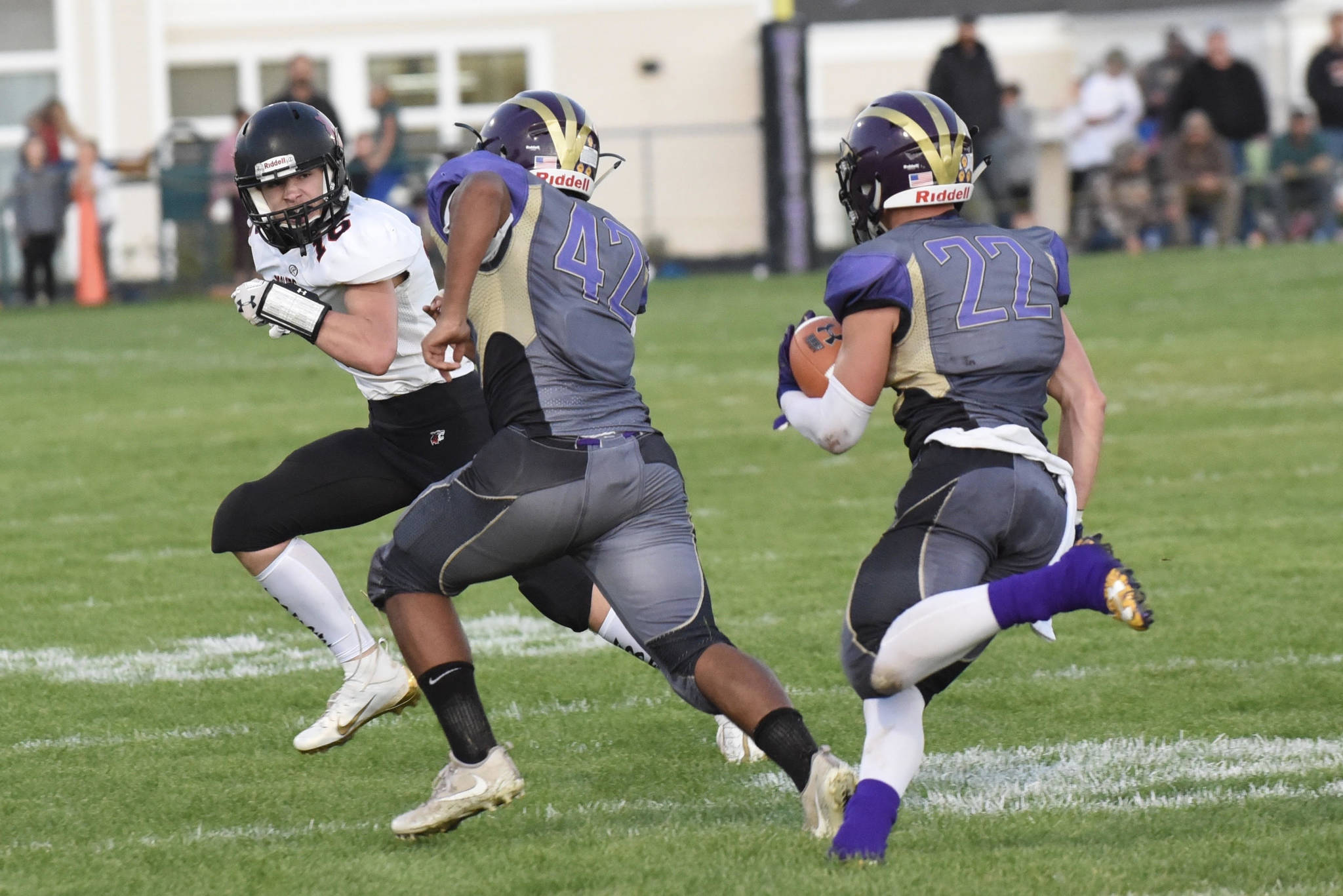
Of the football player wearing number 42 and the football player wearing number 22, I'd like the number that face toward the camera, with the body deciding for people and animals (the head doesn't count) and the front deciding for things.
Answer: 0

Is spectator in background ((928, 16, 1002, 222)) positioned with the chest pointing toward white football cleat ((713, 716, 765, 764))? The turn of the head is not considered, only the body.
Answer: yes

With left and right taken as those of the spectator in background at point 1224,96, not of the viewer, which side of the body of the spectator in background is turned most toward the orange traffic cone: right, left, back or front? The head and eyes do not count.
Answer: right

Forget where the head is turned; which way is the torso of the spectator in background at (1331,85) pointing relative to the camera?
toward the camera

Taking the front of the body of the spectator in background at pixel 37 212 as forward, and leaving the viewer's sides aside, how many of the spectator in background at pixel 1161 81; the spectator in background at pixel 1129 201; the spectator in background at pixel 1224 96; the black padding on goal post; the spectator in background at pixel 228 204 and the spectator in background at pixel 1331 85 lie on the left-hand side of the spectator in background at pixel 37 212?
6

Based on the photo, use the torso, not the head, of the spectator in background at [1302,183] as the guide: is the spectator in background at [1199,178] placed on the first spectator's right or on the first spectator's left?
on the first spectator's right

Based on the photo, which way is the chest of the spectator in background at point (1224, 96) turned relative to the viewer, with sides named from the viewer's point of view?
facing the viewer

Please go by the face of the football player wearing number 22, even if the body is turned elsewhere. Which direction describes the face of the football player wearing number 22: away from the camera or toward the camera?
away from the camera

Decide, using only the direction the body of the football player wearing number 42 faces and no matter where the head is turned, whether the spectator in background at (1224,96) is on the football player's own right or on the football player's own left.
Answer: on the football player's own right

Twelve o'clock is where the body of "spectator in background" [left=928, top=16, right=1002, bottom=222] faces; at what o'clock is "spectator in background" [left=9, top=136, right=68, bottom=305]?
"spectator in background" [left=9, top=136, right=68, bottom=305] is roughly at 3 o'clock from "spectator in background" [left=928, top=16, right=1002, bottom=222].

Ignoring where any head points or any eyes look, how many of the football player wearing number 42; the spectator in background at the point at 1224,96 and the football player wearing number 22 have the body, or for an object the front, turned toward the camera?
1
